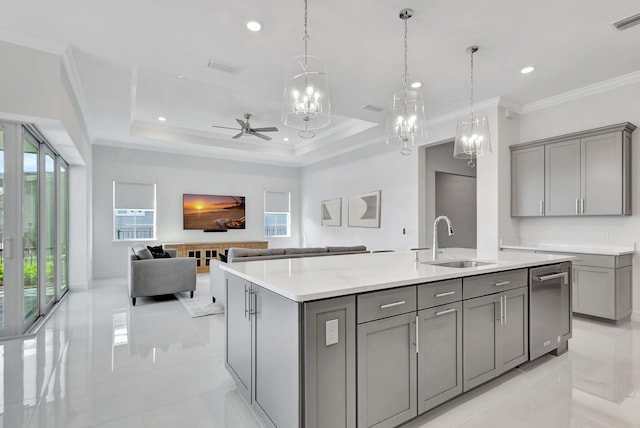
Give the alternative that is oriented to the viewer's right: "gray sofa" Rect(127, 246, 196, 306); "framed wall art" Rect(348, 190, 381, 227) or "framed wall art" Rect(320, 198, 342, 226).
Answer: the gray sofa

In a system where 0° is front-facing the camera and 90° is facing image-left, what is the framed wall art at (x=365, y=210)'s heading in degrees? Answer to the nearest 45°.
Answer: approximately 45°

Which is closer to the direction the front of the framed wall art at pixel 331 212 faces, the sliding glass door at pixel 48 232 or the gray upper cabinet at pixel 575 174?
the sliding glass door

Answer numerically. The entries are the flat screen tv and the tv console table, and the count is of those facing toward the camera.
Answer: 2

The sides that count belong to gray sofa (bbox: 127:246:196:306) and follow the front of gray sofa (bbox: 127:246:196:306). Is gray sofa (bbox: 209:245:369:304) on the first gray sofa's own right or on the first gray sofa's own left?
on the first gray sofa's own right

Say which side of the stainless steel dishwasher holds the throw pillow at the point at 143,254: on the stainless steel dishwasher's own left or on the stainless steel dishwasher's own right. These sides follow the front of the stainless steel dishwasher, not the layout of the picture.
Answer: on the stainless steel dishwasher's own right

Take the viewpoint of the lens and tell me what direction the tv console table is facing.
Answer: facing the viewer

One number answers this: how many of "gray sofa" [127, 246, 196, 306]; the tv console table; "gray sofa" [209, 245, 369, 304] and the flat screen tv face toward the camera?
2

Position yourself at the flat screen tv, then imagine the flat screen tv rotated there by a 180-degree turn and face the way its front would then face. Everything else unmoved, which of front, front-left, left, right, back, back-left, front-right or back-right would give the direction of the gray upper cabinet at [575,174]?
back-right

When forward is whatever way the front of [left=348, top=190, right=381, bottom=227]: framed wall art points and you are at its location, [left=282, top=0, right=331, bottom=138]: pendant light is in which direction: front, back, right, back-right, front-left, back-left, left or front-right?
front-left

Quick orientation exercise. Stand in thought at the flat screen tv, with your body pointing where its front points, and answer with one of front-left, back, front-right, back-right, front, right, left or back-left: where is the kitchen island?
front

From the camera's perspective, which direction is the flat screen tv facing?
toward the camera

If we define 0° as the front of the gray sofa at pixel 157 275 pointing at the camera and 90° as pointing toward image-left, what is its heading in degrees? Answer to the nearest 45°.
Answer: approximately 270°

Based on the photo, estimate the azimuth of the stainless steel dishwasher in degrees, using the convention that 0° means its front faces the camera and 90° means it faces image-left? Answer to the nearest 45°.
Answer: approximately 315°

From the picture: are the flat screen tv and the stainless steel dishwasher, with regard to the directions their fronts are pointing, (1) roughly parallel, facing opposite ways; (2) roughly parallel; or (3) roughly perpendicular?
roughly parallel

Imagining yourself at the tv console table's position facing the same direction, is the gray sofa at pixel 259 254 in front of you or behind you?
in front

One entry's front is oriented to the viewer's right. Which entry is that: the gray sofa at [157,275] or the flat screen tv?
the gray sofa

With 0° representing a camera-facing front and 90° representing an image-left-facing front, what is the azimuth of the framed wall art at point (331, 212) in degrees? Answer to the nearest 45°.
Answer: approximately 45°
